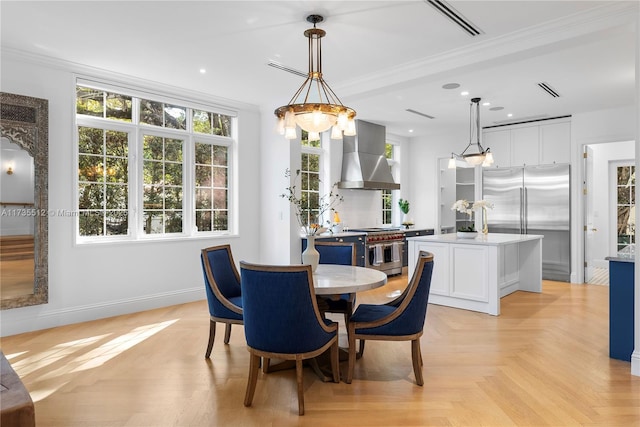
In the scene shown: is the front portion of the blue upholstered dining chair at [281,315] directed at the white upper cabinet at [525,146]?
yes

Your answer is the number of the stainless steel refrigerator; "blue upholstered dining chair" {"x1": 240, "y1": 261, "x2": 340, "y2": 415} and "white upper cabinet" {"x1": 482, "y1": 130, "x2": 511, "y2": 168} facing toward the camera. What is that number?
2

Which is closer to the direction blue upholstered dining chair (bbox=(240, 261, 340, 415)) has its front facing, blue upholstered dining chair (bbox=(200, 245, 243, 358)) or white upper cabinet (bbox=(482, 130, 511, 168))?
the white upper cabinet

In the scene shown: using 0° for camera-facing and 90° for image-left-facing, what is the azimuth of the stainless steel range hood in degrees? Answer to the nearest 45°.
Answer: approximately 315°

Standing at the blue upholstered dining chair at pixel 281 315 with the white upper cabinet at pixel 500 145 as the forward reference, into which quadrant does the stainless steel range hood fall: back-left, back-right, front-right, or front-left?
front-left

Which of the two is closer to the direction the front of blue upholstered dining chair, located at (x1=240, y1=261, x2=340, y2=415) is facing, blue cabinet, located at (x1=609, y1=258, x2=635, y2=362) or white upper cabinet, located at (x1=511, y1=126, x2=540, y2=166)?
the white upper cabinet

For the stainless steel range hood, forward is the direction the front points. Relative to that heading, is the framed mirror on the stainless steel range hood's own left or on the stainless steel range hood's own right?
on the stainless steel range hood's own right

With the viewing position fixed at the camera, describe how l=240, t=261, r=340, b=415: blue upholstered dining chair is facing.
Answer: facing away from the viewer and to the right of the viewer

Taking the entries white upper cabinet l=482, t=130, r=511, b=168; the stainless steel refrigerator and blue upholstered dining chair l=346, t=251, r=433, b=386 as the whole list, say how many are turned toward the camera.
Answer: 2

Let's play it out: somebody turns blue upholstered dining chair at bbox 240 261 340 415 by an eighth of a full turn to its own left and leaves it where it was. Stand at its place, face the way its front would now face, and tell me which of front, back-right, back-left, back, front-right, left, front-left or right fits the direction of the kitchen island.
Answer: front-right

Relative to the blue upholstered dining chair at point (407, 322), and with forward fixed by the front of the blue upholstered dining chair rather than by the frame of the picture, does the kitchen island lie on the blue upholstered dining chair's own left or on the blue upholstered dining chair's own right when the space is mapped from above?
on the blue upholstered dining chair's own right

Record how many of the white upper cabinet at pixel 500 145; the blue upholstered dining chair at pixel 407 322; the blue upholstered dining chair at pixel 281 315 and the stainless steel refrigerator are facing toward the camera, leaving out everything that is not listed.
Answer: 2

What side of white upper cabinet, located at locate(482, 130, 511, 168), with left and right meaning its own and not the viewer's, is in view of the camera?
front

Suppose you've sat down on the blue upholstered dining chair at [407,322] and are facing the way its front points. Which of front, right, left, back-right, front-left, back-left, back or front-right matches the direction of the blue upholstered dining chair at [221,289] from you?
front

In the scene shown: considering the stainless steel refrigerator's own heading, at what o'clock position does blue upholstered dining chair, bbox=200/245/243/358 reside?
The blue upholstered dining chair is roughly at 1 o'clock from the stainless steel refrigerator.

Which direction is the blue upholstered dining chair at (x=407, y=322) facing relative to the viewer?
to the viewer's left

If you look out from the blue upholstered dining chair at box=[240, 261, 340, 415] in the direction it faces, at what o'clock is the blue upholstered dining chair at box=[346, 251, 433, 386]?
the blue upholstered dining chair at box=[346, 251, 433, 386] is roughly at 1 o'clock from the blue upholstered dining chair at box=[240, 261, 340, 415].

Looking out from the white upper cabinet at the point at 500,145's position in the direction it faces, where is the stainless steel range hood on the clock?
The stainless steel range hood is roughly at 2 o'clock from the white upper cabinet.

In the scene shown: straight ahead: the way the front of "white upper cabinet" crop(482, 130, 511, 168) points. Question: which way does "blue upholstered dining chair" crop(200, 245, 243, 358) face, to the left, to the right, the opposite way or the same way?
to the left

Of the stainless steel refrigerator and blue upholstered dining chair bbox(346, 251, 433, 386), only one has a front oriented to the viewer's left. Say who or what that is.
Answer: the blue upholstered dining chair
